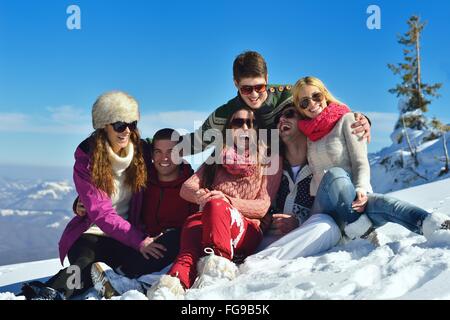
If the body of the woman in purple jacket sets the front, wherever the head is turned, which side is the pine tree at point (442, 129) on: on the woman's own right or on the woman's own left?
on the woman's own left

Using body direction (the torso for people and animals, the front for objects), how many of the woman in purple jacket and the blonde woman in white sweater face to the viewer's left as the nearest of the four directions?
0

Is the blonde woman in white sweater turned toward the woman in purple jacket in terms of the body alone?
no

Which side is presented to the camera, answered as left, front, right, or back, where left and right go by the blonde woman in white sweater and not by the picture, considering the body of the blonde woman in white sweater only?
front

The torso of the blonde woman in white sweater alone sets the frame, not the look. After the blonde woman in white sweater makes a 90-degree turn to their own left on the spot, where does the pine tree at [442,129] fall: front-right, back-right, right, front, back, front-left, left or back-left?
left

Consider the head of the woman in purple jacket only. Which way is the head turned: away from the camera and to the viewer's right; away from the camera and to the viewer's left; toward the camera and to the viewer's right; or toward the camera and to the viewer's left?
toward the camera and to the viewer's right

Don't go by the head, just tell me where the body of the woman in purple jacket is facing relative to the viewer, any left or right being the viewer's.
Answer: facing the viewer and to the right of the viewer

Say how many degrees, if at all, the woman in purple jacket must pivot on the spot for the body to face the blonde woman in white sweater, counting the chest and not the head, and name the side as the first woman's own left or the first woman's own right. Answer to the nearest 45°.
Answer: approximately 45° to the first woman's own left
